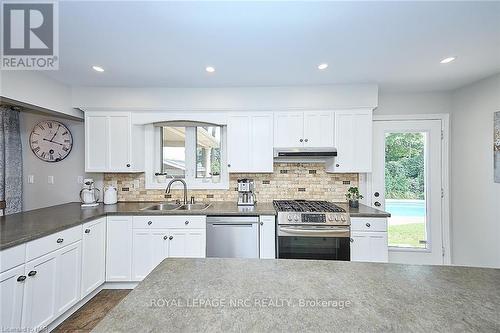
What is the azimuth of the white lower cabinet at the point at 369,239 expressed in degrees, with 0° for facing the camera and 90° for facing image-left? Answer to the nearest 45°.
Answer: approximately 0°

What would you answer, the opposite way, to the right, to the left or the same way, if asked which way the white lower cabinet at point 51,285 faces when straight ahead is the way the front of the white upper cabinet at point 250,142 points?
to the left

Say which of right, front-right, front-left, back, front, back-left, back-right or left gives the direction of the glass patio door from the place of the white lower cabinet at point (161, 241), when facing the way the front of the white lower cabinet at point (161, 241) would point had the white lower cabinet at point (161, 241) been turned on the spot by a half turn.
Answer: right

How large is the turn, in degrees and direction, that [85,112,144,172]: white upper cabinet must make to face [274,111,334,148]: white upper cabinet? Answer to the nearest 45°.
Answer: approximately 45° to its left

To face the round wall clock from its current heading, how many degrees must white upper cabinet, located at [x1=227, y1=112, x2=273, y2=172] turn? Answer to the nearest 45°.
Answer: approximately 90° to its right

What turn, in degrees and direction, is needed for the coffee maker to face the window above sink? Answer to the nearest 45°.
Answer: approximately 135° to its right

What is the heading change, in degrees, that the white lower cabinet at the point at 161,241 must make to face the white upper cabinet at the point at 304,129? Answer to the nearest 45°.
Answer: approximately 90° to its left

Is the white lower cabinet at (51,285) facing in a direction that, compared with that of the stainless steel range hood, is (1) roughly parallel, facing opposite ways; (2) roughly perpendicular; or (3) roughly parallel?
roughly perpendicular

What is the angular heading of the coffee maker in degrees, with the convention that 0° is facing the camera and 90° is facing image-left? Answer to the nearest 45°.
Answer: approximately 0°
